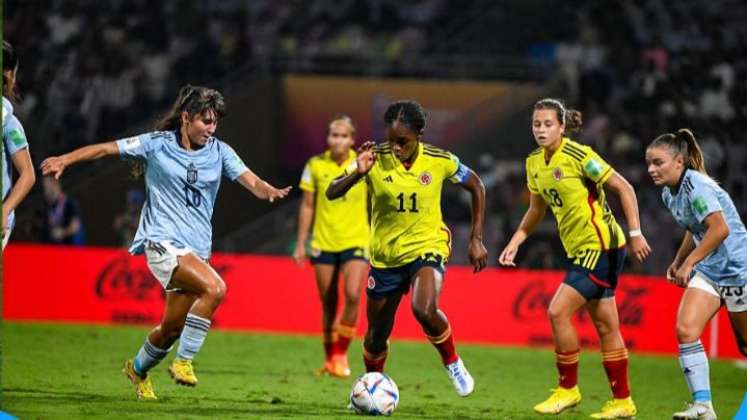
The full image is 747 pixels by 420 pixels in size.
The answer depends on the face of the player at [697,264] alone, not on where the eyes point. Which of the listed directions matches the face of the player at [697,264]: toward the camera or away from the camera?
toward the camera

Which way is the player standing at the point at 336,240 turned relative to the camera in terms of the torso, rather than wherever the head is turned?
toward the camera

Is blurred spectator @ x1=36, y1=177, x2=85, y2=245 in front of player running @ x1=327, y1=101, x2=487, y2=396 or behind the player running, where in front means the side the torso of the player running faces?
behind

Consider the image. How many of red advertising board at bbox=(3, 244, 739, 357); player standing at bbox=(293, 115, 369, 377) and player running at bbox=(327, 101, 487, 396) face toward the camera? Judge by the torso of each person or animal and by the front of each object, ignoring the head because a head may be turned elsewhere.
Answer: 3

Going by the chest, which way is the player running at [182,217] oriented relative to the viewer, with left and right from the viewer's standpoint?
facing the viewer and to the right of the viewer

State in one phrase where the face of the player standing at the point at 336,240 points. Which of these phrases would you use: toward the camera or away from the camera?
toward the camera

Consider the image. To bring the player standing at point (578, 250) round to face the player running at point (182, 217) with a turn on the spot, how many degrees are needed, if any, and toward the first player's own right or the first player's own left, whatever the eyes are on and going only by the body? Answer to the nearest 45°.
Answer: approximately 45° to the first player's own right

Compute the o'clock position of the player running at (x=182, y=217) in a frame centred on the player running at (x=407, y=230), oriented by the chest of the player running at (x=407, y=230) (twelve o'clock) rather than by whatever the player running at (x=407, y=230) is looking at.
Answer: the player running at (x=182, y=217) is roughly at 3 o'clock from the player running at (x=407, y=230).

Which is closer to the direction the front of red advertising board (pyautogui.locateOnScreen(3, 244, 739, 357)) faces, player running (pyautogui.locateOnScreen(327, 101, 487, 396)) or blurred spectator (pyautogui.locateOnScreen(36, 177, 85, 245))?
the player running

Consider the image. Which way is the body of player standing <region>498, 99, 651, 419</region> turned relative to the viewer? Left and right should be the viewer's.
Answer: facing the viewer and to the left of the viewer

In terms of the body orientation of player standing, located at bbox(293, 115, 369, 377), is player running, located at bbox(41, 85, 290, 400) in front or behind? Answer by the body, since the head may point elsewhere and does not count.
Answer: in front

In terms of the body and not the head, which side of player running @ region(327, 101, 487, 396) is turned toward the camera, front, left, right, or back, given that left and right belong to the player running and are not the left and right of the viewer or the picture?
front

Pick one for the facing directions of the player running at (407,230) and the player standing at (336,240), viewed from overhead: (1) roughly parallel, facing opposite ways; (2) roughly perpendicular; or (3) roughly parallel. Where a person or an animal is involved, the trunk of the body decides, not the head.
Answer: roughly parallel

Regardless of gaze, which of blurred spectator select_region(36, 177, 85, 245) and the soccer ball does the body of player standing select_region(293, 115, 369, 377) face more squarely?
the soccer ball

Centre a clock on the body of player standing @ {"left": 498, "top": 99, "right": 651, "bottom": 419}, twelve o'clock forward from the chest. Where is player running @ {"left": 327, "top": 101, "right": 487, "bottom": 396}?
player running @ {"left": 327, "top": 101, "right": 487, "bottom": 396} is roughly at 1 o'clock from player standing @ {"left": 498, "top": 99, "right": 651, "bottom": 419}.

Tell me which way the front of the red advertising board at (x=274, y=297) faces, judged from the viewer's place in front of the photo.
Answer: facing the viewer

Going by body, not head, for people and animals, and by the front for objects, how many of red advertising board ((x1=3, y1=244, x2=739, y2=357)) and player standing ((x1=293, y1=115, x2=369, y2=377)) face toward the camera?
2

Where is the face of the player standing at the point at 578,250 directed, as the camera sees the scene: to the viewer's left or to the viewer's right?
to the viewer's left
